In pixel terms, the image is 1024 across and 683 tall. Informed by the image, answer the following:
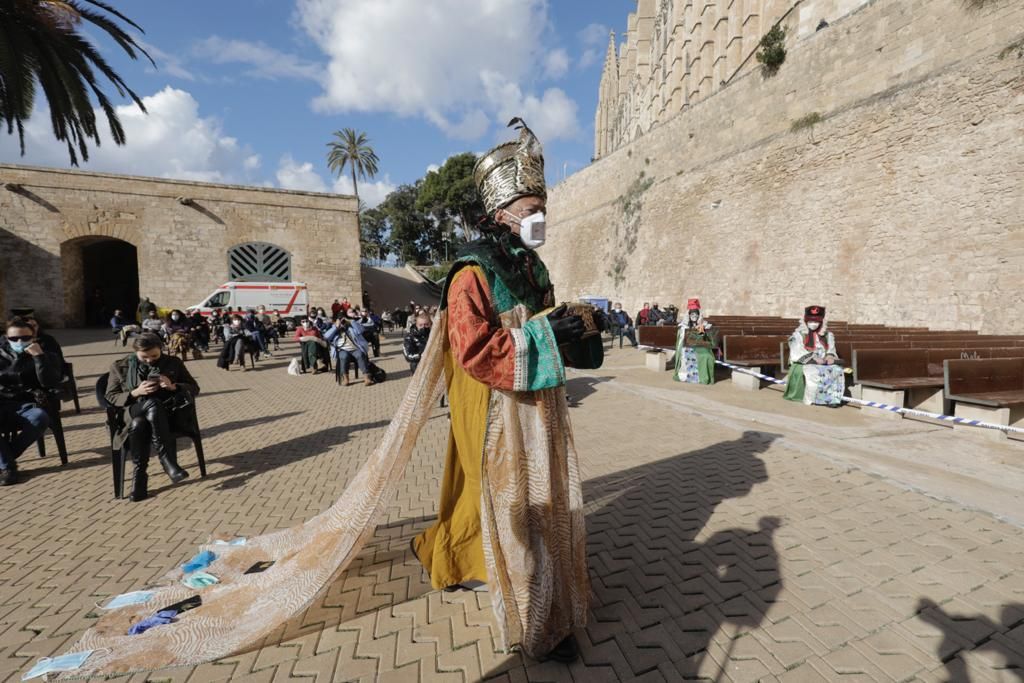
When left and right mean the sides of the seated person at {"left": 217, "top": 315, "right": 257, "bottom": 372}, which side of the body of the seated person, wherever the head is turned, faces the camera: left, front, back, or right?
front

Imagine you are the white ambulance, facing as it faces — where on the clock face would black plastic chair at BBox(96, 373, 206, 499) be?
The black plastic chair is roughly at 9 o'clock from the white ambulance.

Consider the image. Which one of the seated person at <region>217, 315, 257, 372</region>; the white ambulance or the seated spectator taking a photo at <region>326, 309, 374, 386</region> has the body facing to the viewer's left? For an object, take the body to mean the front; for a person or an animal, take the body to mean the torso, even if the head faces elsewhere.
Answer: the white ambulance

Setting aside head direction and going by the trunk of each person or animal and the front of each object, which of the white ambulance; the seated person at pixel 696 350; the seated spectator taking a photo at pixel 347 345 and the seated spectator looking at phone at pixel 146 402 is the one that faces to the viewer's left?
the white ambulance

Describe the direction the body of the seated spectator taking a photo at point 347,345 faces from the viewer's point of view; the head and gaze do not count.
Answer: toward the camera

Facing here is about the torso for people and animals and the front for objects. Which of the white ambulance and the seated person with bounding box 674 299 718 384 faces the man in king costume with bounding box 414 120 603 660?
the seated person

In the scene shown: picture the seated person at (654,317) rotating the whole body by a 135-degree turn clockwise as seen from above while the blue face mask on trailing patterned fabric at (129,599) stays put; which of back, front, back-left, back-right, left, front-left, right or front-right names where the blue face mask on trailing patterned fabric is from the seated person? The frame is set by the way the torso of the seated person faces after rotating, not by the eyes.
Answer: back-left

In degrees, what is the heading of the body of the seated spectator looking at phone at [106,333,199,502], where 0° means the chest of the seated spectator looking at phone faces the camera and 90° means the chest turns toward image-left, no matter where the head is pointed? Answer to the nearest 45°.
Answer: approximately 0°

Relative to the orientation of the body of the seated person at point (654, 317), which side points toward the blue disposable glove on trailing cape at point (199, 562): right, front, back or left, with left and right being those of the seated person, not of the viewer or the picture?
front

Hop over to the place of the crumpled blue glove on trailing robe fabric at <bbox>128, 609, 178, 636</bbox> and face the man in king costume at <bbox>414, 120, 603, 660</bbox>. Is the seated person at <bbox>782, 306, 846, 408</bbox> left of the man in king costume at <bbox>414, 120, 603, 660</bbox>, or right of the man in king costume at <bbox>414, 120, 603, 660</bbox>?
left

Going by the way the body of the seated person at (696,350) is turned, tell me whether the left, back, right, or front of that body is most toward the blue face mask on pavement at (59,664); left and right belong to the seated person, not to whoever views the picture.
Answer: front

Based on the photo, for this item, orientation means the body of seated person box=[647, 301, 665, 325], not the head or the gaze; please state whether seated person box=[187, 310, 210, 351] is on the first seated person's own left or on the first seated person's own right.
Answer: on the first seated person's own right

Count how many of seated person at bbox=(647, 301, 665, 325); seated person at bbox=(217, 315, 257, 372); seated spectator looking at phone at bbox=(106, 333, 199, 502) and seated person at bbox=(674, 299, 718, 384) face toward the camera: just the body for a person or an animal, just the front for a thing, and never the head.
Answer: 4

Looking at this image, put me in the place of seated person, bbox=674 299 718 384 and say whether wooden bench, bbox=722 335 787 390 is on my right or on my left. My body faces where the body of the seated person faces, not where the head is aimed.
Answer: on my left

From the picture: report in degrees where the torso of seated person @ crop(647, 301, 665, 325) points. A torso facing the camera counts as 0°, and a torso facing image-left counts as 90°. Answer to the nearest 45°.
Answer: approximately 0°

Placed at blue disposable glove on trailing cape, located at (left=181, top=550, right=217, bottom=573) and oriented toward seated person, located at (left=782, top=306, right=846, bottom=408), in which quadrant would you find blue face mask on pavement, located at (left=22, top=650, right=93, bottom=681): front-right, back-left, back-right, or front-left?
back-right
